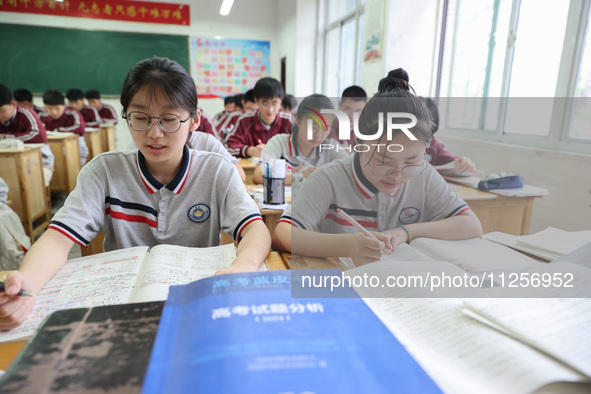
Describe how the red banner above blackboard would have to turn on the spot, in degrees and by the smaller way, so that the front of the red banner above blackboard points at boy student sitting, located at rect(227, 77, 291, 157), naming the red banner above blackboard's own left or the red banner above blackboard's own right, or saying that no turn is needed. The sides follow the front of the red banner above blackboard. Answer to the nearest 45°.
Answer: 0° — it already faces them

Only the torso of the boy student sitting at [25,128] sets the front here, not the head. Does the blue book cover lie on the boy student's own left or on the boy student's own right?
on the boy student's own left

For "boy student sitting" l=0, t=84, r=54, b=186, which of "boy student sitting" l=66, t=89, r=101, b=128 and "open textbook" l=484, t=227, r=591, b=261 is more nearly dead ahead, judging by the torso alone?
the open textbook

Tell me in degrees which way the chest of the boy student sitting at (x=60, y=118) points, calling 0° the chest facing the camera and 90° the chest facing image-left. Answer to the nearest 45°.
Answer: approximately 45°

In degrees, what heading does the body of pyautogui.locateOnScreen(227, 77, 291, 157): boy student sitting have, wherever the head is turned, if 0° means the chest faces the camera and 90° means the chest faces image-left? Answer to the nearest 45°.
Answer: approximately 0°

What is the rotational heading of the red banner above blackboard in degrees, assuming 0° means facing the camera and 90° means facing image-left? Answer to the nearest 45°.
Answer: approximately 0°
